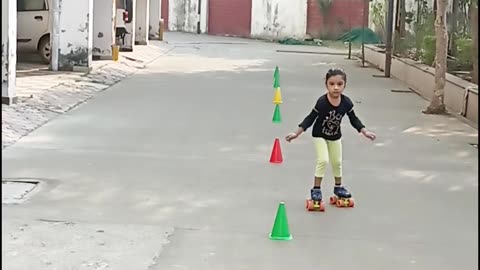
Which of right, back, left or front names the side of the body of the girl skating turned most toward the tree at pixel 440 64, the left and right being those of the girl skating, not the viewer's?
back

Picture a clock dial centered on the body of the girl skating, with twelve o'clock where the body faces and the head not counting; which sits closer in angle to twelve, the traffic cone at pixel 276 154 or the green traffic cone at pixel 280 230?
the green traffic cone

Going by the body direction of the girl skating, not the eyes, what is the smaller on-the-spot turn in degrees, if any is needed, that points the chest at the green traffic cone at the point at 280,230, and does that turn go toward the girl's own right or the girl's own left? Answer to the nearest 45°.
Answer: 0° — they already face it

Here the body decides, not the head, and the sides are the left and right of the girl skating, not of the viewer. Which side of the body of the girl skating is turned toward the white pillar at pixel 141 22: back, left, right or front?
back

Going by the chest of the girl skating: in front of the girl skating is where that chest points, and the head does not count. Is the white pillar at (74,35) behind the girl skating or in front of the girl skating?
behind

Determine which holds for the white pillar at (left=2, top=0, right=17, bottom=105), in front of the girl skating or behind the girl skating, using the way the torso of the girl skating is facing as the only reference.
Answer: behind

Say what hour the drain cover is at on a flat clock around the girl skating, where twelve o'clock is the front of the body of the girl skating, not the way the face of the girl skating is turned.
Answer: The drain cover is roughly at 3 o'clock from the girl skating.

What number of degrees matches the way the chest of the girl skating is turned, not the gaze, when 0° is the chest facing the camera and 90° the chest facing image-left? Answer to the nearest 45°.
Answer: approximately 0°

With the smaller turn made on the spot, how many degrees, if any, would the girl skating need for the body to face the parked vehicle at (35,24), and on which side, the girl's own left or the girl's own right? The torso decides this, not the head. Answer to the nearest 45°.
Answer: approximately 135° to the girl's own right

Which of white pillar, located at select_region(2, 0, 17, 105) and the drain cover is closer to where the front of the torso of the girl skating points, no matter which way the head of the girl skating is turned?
the drain cover

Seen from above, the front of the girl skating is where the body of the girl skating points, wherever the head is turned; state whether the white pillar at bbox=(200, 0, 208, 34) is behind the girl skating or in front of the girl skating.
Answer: behind

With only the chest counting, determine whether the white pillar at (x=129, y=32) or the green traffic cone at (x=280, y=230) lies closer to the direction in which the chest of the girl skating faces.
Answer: the green traffic cone

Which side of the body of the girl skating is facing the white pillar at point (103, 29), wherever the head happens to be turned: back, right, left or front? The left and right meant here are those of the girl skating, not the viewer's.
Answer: back

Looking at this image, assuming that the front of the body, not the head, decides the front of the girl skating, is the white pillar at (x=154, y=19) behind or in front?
behind
